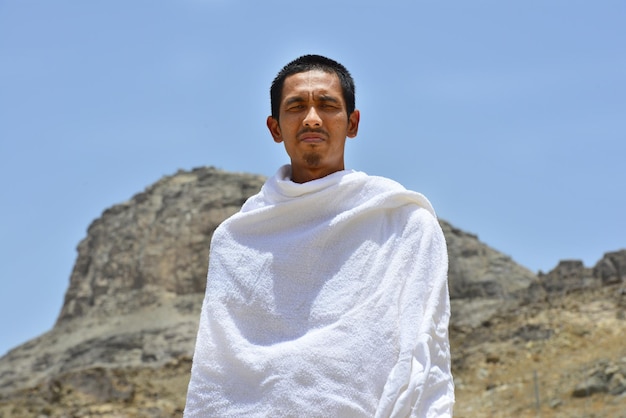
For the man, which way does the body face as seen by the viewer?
toward the camera
